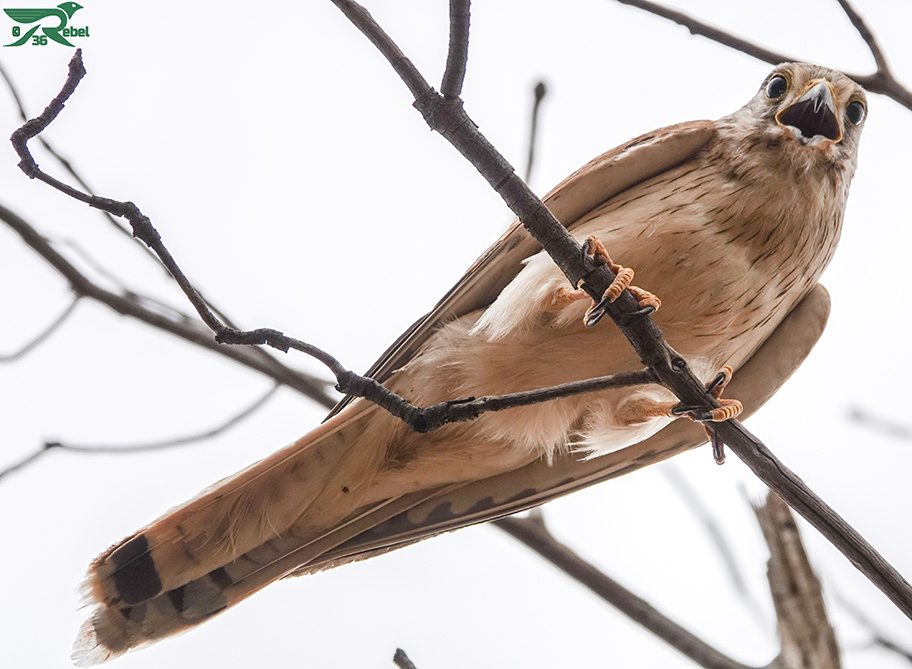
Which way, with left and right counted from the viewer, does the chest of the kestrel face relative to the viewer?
facing the viewer and to the right of the viewer

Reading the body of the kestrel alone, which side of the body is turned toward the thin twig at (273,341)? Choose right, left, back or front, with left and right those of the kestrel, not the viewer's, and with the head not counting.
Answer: right
